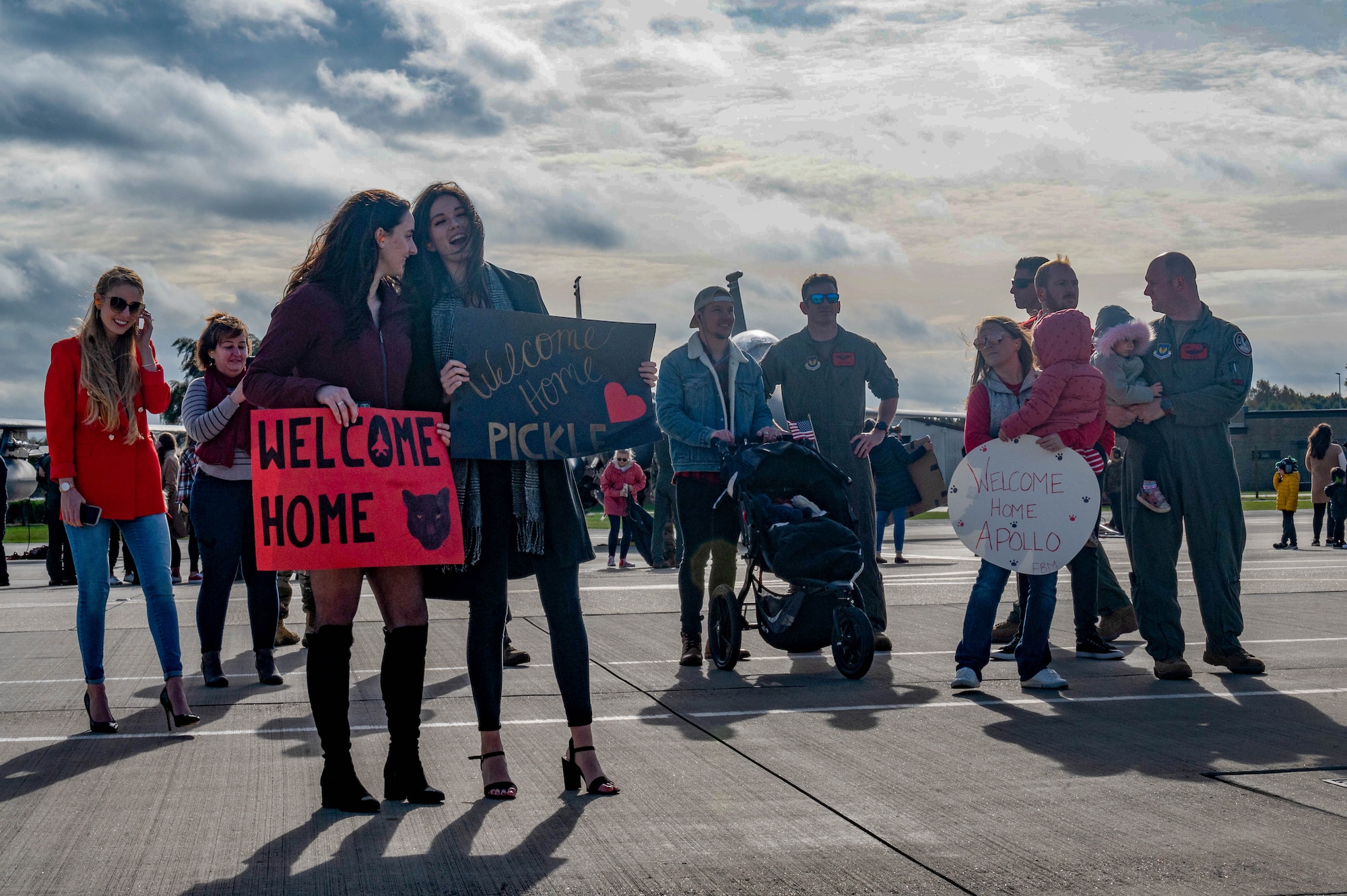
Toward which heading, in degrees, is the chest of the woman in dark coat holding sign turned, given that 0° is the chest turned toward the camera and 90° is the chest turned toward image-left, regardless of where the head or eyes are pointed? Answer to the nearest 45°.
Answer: approximately 0°

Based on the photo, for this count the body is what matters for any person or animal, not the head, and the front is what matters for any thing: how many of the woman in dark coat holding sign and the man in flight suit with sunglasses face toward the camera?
2

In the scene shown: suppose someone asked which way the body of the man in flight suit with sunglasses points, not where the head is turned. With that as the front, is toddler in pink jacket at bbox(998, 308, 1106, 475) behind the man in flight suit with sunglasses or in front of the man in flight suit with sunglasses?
in front

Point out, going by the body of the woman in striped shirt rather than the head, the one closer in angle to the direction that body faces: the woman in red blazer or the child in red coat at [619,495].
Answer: the woman in red blazer

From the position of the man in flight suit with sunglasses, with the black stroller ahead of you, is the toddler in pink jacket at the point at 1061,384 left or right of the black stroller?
left

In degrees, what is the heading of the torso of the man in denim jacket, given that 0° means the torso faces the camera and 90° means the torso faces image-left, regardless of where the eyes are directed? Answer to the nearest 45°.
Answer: approximately 315°

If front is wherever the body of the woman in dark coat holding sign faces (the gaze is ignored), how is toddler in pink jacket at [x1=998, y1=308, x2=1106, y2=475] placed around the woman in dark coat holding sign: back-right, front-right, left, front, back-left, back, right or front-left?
back-left

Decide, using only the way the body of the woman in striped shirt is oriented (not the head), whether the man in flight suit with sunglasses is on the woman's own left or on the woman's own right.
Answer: on the woman's own left

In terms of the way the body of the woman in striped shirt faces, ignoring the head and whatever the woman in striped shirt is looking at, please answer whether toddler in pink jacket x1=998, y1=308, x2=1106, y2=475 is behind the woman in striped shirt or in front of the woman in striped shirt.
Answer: in front
